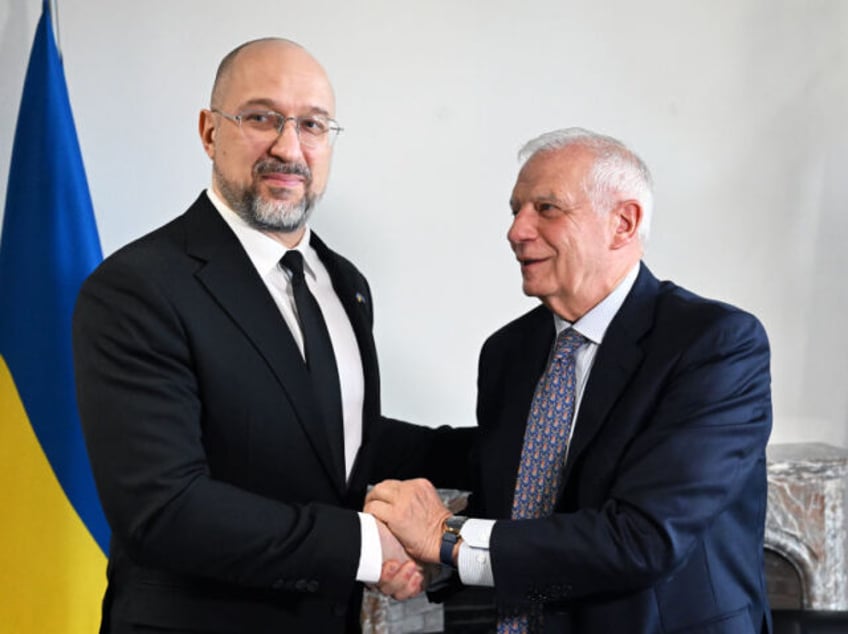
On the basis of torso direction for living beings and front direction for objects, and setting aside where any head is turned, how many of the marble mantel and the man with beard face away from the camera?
0

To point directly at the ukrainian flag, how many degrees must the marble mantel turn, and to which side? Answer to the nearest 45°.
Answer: approximately 45° to its right

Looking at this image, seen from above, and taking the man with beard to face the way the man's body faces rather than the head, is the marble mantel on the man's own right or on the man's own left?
on the man's own left

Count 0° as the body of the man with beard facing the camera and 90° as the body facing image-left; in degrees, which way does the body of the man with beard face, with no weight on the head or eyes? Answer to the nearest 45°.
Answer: approximately 315°

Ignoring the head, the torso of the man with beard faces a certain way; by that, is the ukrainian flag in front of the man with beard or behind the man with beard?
behind

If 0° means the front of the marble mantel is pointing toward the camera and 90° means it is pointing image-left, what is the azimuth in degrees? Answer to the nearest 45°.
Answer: approximately 0°

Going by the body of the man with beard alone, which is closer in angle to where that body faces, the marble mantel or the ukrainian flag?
the marble mantel
